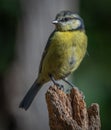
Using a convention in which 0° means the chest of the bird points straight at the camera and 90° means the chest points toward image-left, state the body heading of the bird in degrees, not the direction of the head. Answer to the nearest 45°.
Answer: approximately 315°
